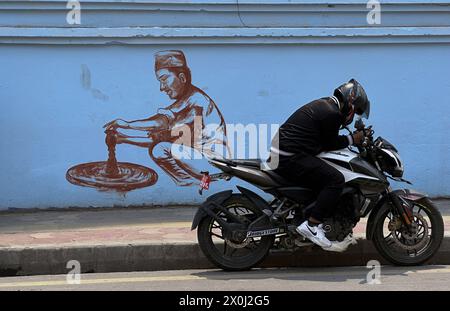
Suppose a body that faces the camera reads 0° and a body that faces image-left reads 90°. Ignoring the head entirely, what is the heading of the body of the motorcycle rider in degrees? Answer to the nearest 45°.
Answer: approximately 270°

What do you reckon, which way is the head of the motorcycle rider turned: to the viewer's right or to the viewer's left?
to the viewer's right

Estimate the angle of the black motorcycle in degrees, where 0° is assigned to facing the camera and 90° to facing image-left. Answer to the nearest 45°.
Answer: approximately 270°
